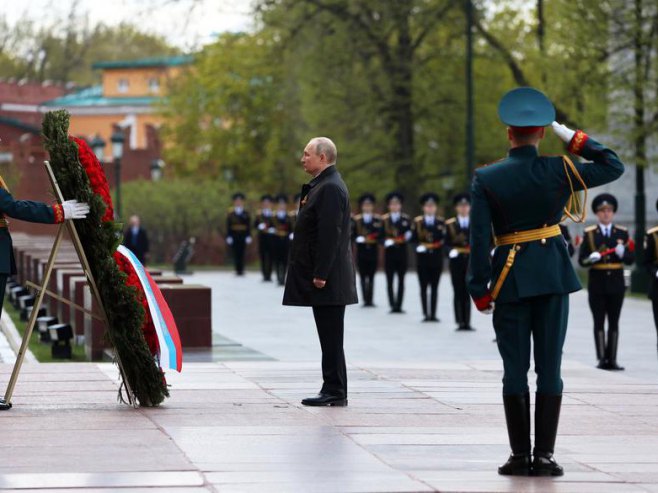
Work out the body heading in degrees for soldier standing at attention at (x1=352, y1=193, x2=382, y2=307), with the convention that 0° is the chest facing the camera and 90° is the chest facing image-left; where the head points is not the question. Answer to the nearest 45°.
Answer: approximately 0°

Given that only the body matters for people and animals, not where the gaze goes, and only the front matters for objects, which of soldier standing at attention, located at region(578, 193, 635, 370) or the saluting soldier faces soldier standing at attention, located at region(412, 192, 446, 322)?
the saluting soldier

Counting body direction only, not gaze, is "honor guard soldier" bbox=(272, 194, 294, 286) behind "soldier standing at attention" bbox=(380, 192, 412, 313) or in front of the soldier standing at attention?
behind

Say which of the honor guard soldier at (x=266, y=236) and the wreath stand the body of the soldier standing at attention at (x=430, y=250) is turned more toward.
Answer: the wreath stand

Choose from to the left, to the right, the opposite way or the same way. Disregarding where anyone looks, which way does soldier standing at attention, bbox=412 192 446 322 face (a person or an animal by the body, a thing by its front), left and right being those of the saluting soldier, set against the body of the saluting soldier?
the opposite way

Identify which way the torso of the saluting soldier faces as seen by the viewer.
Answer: away from the camera

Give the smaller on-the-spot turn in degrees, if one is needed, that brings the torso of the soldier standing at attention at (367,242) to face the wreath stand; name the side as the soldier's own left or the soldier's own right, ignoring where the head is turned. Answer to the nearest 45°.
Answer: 0° — they already face it

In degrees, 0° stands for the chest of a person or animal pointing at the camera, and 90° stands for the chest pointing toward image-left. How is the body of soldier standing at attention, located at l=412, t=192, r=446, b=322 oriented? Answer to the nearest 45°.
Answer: approximately 0°

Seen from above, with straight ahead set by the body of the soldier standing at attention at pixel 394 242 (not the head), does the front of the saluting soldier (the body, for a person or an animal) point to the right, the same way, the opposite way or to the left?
the opposite way
